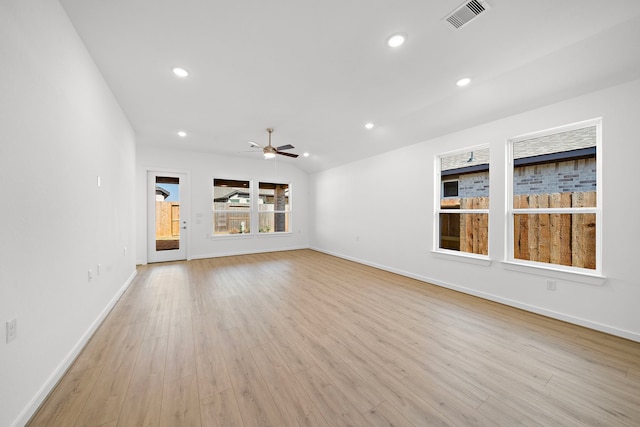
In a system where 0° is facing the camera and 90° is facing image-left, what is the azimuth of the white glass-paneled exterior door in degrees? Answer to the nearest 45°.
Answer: approximately 0°

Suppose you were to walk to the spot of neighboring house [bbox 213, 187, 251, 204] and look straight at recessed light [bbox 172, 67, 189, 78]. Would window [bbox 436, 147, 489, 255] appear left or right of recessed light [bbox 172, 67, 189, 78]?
left

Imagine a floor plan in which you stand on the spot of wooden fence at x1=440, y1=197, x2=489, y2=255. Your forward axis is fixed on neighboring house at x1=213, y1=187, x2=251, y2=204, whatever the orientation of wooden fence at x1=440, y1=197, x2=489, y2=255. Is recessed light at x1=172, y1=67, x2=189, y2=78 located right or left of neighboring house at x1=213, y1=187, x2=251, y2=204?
left

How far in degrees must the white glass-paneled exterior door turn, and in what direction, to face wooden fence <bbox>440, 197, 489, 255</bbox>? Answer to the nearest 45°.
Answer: approximately 45° to its left

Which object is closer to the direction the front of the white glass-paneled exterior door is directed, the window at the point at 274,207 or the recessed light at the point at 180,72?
the recessed light

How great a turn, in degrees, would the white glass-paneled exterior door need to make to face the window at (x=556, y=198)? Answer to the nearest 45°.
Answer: approximately 45° to its left

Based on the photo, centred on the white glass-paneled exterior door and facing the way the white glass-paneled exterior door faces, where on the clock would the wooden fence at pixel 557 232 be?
The wooden fence is roughly at 11 o'clock from the white glass-paneled exterior door.
